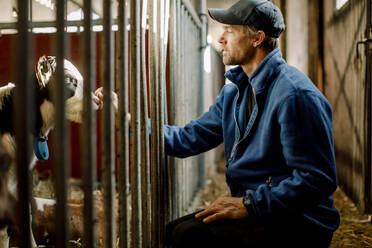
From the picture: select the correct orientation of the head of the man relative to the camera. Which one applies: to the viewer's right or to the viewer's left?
to the viewer's left

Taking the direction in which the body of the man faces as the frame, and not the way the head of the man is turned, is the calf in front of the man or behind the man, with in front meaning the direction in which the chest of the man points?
in front

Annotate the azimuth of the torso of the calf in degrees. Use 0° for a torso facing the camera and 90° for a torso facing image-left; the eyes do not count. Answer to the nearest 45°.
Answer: approximately 270°

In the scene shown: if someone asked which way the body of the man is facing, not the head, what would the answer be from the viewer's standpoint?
to the viewer's left

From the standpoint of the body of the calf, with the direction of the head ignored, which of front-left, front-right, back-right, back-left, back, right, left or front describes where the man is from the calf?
front-right

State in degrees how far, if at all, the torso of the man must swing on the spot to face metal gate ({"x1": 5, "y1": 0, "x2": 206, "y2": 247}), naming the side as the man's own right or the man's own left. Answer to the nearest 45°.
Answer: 0° — they already face it

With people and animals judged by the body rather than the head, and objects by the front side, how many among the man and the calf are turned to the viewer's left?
1
